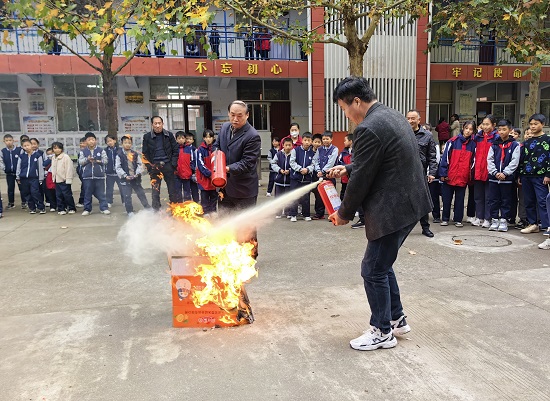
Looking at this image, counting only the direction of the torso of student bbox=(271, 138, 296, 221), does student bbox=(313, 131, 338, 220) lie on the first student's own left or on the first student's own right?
on the first student's own left

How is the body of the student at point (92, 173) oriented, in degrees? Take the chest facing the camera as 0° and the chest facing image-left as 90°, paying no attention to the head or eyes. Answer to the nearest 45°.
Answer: approximately 0°

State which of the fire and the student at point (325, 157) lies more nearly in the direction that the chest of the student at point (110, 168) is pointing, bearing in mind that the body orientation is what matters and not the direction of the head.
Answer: the fire

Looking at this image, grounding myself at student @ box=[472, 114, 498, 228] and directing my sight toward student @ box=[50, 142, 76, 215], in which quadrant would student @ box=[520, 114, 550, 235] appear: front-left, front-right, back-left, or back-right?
back-left

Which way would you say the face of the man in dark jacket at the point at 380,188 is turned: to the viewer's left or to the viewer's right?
to the viewer's left

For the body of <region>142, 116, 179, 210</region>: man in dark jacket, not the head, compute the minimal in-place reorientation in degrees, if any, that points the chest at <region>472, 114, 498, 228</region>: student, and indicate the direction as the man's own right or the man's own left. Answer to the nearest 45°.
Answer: approximately 45° to the man's own left

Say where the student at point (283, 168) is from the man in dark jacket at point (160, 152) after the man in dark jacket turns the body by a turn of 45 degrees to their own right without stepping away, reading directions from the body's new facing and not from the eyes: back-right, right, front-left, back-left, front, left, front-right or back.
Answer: back-left

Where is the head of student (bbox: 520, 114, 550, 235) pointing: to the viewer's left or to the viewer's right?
to the viewer's left

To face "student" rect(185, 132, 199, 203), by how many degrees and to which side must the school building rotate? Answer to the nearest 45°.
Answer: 0° — it already faces them

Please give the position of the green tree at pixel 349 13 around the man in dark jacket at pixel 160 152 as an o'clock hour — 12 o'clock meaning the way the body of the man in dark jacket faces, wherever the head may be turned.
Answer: The green tree is roughly at 9 o'clock from the man in dark jacket.

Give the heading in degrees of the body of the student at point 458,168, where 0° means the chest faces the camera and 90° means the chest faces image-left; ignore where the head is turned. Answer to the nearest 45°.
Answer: approximately 0°

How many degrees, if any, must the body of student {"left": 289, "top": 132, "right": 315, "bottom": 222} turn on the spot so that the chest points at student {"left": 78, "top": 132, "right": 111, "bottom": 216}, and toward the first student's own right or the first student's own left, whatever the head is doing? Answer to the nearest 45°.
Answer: approximately 90° to the first student's own right
